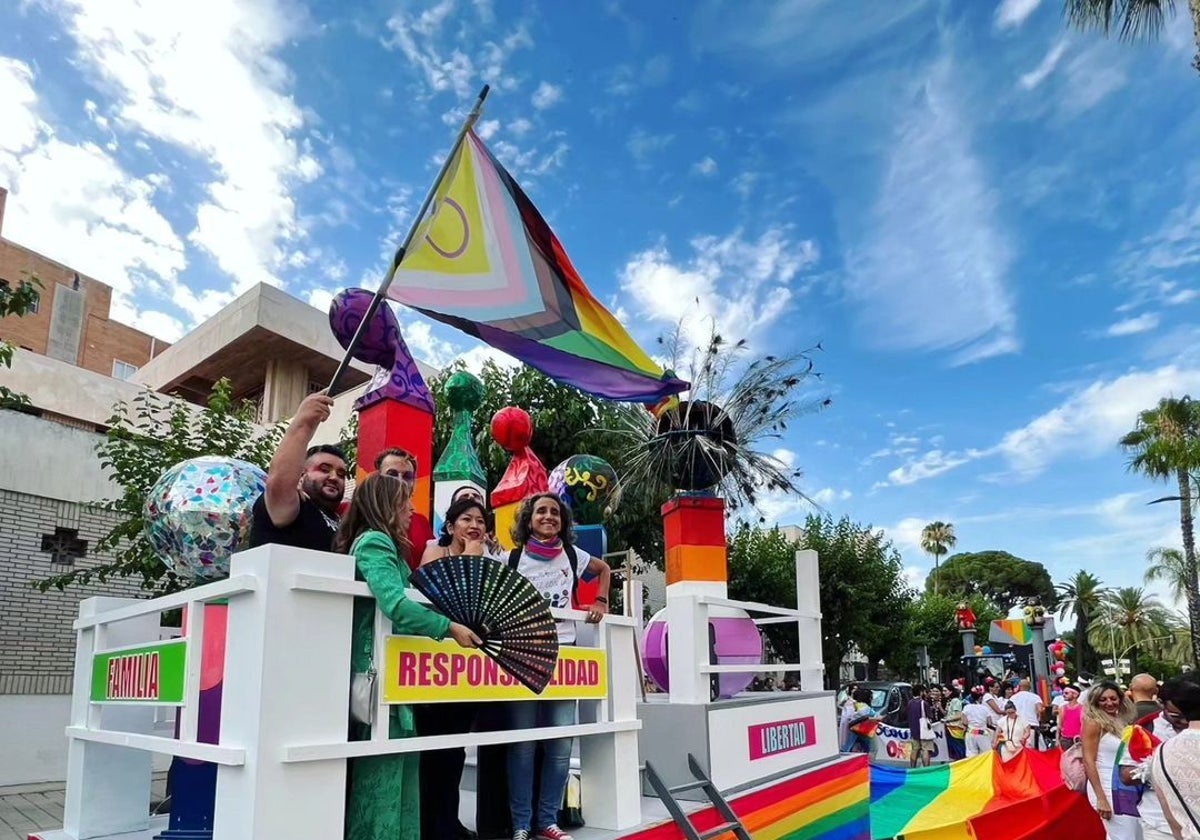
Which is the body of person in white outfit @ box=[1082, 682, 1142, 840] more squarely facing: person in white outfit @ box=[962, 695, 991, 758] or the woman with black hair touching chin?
the woman with black hair touching chin

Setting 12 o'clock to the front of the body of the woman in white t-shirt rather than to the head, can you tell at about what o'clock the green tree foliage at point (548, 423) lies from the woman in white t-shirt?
The green tree foliage is roughly at 6 o'clock from the woman in white t-shirt.

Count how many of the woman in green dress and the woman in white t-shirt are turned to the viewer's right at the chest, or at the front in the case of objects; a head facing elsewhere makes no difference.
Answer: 1

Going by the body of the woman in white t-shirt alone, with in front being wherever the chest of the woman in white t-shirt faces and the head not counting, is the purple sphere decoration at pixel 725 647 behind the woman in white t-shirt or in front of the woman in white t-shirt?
behind

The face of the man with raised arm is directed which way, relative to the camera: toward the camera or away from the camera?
toward the camera

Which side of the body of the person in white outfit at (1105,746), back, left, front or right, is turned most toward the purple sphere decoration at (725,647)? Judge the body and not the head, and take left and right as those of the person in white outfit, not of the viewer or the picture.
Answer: right

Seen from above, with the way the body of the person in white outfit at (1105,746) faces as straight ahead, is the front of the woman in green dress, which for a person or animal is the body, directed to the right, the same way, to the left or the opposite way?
to the left

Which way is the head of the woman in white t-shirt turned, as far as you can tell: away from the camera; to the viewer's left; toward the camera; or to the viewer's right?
toward the camera

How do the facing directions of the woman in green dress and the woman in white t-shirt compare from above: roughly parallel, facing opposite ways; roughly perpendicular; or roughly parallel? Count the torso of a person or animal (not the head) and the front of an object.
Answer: roughly perpendicular

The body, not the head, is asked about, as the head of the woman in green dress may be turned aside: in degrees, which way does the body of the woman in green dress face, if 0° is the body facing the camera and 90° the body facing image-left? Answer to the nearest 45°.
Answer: approximately 270°

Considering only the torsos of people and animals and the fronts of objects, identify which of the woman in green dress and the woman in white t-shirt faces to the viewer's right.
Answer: the woman in green dress

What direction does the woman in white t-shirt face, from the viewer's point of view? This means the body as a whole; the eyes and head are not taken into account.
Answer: toward the camera

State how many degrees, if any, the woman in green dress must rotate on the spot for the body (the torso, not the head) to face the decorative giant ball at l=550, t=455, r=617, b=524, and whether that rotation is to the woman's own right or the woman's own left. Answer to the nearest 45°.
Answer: approximately 90° to the woman's own left

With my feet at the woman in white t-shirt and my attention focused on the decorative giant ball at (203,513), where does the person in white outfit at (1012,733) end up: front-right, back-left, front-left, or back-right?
back-right
